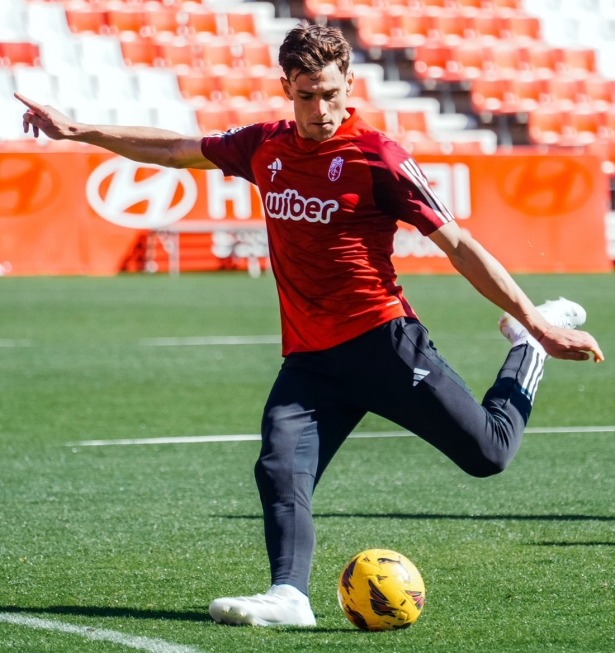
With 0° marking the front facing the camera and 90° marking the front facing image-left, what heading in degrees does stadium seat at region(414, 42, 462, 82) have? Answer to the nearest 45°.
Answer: approximately 0°

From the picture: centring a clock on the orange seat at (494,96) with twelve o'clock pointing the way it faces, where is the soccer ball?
The soccer ball is roughly at 12 o'clock from the orange seat.

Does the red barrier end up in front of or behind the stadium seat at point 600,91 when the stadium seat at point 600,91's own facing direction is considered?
in front

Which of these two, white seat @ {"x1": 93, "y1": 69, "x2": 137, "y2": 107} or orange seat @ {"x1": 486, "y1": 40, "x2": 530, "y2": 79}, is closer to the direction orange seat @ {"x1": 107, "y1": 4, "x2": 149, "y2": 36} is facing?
the white seat

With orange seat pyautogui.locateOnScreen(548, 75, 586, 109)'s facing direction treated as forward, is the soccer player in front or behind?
in front

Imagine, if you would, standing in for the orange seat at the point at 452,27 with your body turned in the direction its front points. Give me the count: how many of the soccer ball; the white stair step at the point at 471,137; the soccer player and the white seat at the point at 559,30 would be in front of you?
3

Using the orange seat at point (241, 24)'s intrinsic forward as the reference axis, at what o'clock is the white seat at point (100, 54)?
The white seat is roughly at 2 o'clock from the orange seat.

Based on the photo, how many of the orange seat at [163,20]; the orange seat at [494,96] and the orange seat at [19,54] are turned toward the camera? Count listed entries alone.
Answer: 3
